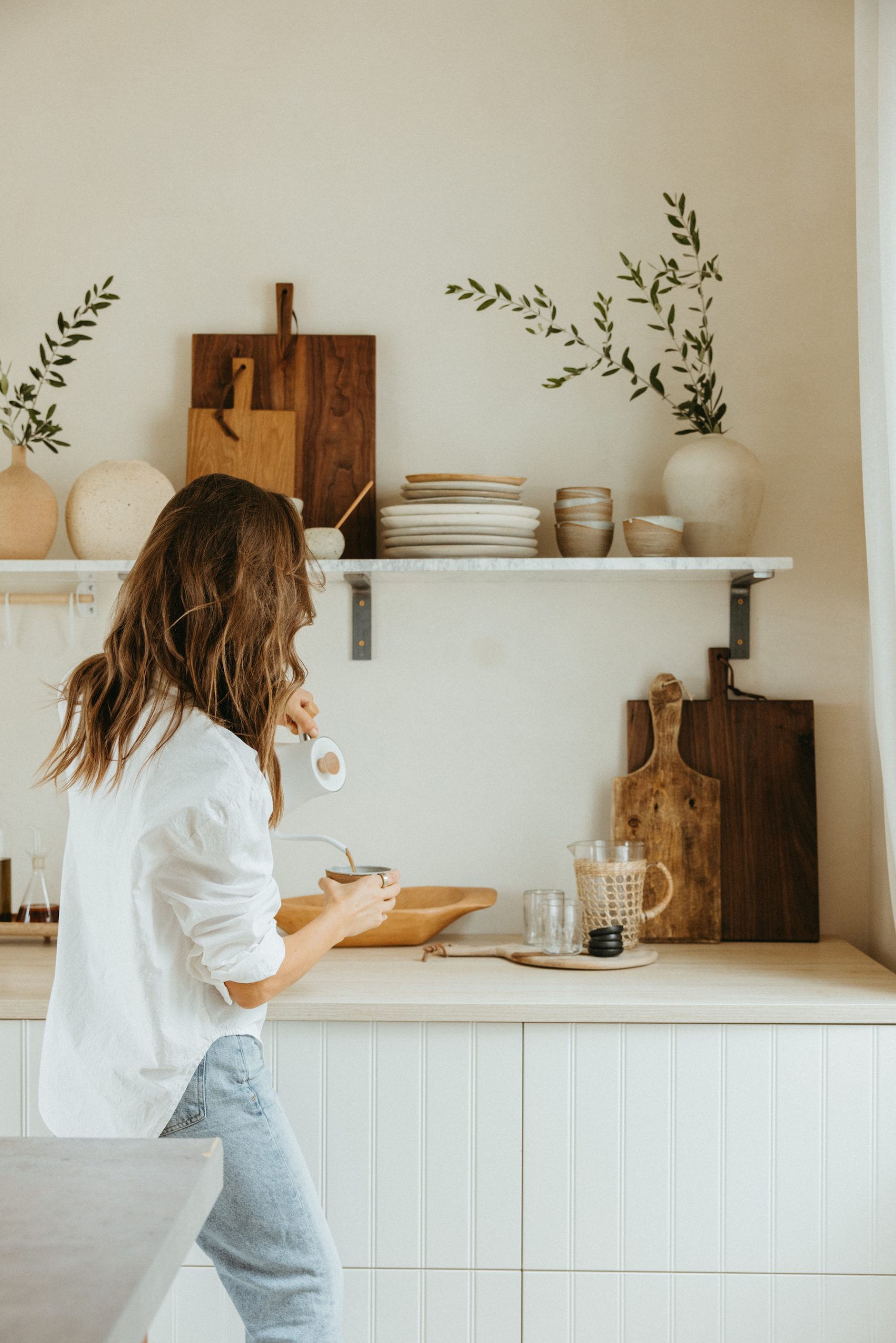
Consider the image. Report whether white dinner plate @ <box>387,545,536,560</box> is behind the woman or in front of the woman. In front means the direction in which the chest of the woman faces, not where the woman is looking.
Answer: in front

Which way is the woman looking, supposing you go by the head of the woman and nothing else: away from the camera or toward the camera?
away from the camera

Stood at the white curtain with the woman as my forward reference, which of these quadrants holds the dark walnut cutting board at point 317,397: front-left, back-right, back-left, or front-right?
front-right

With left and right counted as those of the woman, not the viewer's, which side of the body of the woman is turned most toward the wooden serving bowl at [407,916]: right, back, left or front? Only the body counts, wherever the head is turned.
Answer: front

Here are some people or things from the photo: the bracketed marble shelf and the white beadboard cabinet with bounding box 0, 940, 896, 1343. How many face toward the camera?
2

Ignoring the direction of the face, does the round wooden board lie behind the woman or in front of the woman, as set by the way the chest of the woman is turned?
in front

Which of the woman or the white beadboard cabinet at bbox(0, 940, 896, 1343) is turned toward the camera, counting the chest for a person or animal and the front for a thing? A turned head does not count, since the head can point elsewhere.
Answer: the white beadboard cabinet

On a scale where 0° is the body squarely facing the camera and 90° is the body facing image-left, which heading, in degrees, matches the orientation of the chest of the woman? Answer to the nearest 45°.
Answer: approximately 225°

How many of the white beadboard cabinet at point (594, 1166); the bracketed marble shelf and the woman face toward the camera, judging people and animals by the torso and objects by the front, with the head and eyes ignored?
2

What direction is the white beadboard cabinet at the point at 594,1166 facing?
toward the camera

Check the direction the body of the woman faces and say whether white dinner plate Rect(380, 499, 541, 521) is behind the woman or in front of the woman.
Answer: in front

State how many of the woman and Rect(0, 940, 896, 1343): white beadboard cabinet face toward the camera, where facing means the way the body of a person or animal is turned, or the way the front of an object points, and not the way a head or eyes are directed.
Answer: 1

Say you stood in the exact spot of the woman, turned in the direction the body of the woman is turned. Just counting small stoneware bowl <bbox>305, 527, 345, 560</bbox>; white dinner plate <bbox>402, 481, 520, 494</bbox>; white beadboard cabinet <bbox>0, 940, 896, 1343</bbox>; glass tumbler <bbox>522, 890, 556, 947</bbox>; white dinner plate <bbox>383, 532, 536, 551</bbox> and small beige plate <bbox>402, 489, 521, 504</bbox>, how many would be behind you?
0
